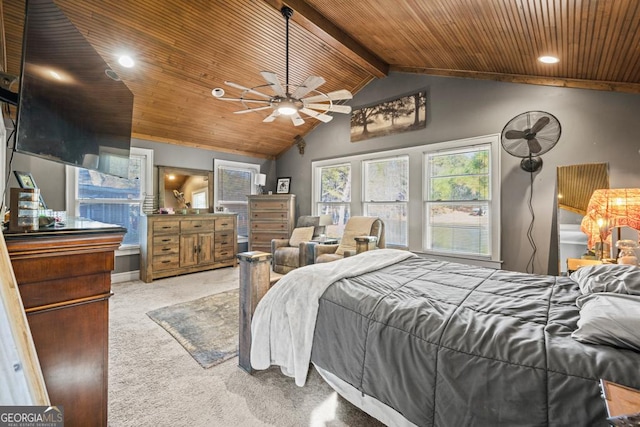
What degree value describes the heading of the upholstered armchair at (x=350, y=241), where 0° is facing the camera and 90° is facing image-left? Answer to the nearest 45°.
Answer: approximately 45°

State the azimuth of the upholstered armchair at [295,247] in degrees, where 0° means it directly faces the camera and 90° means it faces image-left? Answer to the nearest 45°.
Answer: approximately 45°

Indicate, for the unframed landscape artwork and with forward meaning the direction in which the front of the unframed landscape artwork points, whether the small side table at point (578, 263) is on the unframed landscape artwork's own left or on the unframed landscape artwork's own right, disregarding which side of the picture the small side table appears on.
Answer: on the unframed landscape artwork's own left

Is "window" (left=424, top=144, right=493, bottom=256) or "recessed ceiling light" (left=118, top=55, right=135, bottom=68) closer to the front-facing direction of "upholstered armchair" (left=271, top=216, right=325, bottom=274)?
the recessed ceiling light

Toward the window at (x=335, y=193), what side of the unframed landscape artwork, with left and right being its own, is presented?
right

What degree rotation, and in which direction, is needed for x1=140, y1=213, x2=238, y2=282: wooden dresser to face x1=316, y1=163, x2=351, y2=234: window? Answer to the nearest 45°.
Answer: approximately 45° to its left

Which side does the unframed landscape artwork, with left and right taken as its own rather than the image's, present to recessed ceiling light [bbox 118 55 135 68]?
front

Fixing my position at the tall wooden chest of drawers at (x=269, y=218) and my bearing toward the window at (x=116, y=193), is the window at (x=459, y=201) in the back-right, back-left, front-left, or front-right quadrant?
back-left

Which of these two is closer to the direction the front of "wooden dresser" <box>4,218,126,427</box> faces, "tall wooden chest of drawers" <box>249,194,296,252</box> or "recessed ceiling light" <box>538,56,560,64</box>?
the recessed ceiling light

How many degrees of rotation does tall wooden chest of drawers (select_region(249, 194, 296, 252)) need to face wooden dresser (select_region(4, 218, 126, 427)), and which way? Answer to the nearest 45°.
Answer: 0° — it already faces it

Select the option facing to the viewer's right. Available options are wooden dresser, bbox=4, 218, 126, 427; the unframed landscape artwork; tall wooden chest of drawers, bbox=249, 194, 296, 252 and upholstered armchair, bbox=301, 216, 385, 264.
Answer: the wooden dresser

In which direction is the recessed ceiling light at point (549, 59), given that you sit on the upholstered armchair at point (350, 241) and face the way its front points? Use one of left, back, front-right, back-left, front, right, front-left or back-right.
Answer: left

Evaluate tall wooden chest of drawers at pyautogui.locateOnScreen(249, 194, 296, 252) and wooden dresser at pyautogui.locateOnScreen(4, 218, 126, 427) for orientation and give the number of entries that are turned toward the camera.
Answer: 1

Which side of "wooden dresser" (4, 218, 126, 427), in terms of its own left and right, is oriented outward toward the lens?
right
